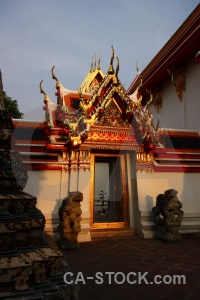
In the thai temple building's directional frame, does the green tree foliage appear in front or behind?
behind

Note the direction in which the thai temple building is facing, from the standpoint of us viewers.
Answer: facing the viewer

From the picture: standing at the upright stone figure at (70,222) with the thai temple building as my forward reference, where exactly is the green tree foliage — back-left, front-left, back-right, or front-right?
front-left
